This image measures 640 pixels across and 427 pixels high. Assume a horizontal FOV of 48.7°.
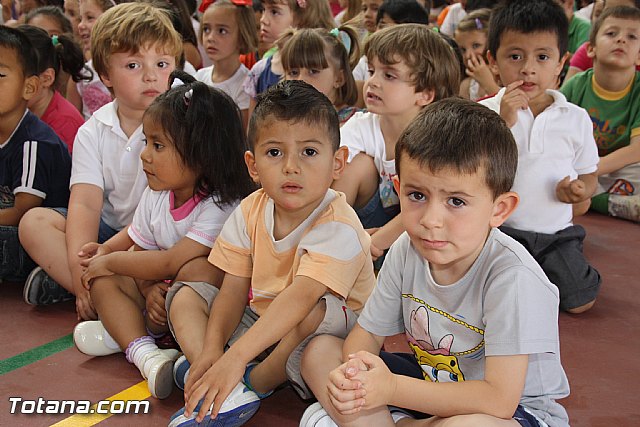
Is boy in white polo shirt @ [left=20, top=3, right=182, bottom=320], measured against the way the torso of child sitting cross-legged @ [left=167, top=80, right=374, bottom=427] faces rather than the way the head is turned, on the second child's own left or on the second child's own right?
on the second child's own right

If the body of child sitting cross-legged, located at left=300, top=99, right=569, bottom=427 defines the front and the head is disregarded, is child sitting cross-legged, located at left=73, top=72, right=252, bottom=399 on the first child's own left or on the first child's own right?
on the first child's own right

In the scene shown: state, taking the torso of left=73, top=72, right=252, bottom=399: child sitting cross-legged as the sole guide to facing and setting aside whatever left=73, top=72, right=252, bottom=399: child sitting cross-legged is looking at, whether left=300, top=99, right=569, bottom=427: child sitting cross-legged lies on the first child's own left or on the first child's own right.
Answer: on the first child's own left

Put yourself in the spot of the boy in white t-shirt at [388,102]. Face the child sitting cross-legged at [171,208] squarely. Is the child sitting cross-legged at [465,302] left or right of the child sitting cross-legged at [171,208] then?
left

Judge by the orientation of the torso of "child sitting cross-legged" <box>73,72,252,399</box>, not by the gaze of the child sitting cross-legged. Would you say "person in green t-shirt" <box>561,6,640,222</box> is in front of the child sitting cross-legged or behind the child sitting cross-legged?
behind

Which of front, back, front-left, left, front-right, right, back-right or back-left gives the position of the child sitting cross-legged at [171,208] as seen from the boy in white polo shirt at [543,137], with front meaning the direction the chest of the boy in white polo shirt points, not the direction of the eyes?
front-right
